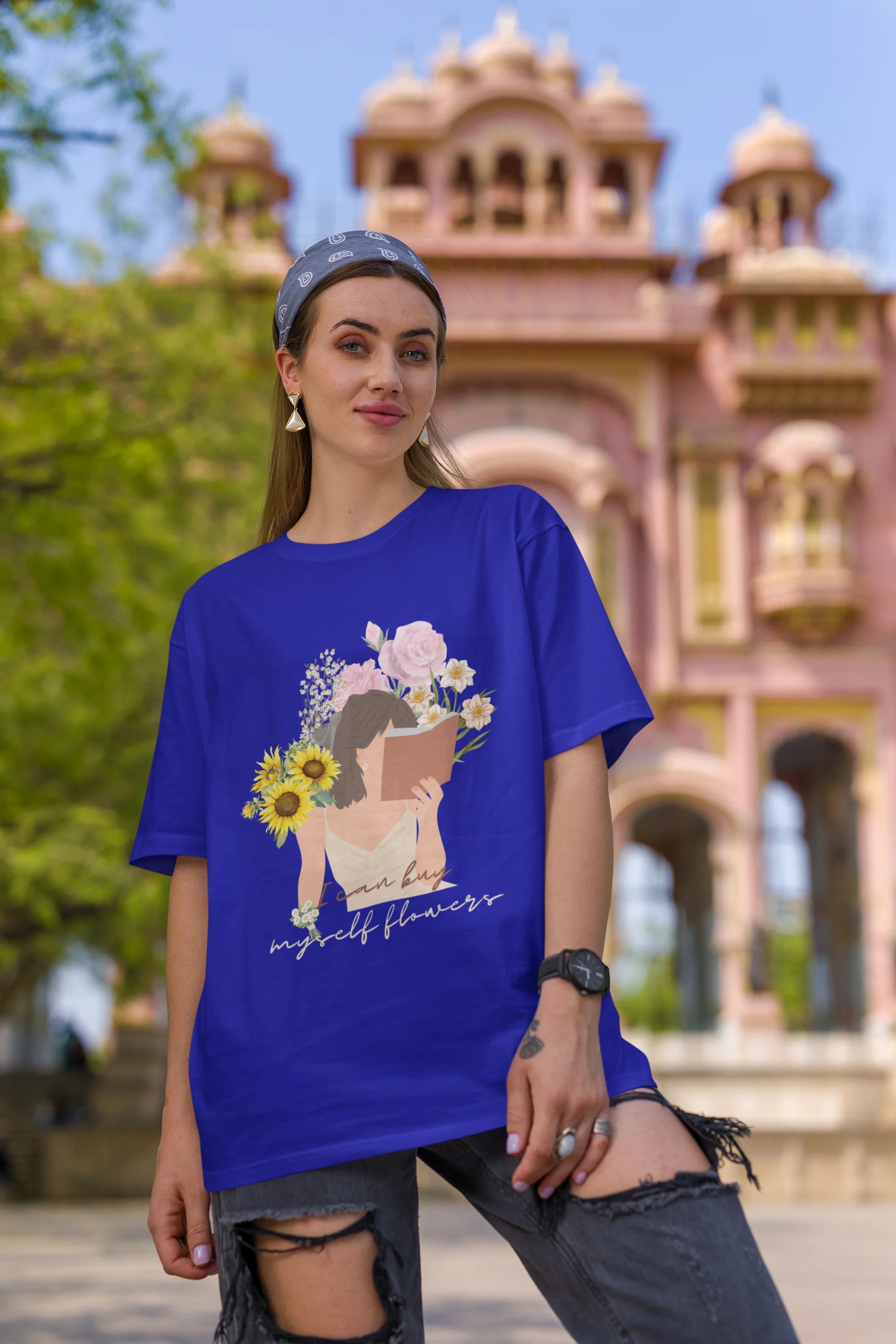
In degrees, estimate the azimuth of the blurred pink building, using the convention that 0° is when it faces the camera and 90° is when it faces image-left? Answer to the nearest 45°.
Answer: approximately 0°

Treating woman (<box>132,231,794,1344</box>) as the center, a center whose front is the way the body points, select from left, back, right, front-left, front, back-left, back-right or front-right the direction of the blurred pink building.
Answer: back

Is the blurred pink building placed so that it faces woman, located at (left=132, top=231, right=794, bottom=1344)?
yes

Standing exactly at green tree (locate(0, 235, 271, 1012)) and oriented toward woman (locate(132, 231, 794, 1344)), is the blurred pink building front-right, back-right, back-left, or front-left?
back-left

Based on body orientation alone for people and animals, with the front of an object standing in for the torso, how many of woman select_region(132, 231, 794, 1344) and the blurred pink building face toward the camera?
2

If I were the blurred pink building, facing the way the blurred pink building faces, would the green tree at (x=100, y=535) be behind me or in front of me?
in front
